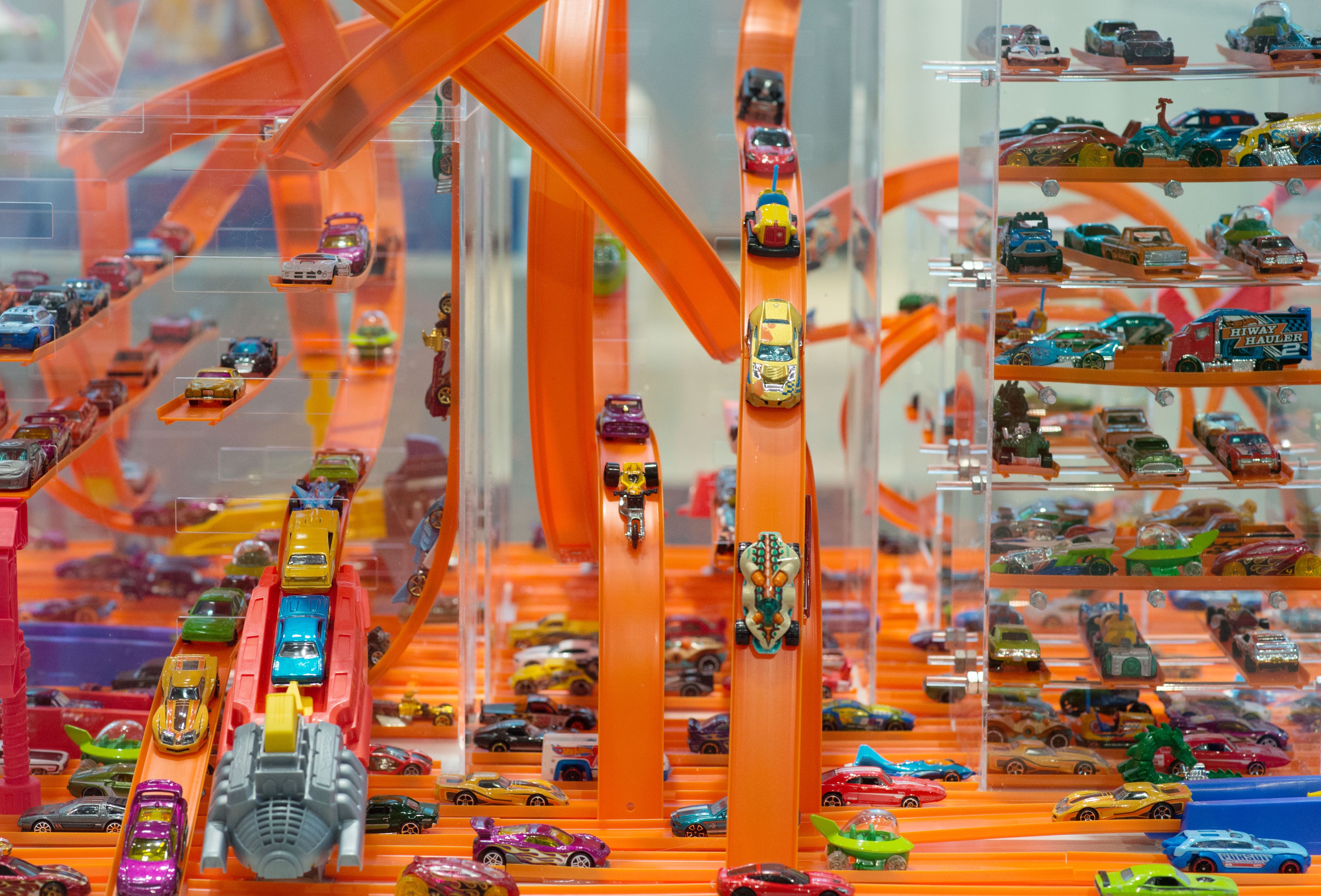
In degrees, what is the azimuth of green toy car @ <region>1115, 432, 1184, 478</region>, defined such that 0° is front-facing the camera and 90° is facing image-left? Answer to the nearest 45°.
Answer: approximately 315°

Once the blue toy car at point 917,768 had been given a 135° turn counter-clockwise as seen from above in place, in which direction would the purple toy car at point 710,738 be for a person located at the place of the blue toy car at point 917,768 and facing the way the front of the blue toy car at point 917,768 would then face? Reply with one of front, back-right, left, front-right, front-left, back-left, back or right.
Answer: front-left

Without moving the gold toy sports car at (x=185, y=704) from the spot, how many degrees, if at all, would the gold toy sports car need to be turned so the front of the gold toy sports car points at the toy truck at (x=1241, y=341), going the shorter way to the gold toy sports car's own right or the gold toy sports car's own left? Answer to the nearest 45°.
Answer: approximately 90° to the gold toy sports car's own left
